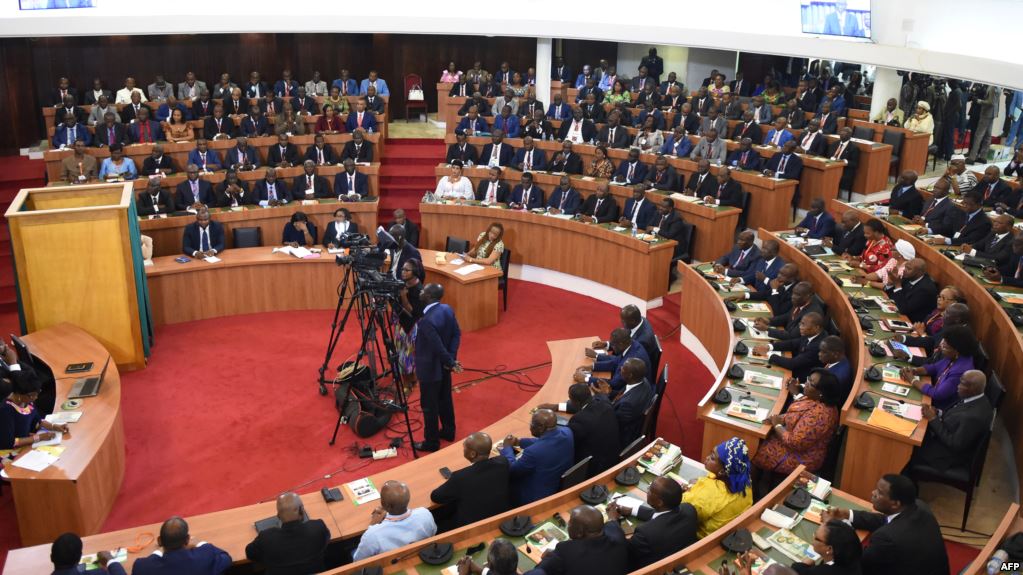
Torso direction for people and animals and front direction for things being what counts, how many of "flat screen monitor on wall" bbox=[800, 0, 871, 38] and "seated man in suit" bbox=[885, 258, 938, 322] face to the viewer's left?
1

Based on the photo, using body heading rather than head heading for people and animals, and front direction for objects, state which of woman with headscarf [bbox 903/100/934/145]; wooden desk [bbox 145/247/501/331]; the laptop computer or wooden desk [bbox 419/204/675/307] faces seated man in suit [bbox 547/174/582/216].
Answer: the woman with headscarf

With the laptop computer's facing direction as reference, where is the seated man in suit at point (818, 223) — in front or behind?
behind

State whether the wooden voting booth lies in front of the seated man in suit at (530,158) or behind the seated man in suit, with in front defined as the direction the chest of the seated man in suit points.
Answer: in front

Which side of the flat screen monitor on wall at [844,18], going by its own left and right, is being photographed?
front

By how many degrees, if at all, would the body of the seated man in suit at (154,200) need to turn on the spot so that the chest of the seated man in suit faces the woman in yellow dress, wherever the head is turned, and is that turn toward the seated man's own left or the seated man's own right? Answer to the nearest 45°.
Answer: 0° — they already face them

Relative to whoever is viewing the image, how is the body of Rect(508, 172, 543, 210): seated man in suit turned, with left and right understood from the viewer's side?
facing the viewer

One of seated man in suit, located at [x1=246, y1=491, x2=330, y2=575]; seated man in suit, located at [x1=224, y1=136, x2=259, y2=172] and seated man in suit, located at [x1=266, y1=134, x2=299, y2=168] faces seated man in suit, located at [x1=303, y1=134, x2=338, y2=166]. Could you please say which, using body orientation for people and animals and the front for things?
seated man in suit, located at [x1=246, y1=491, x2=330, y2=575]

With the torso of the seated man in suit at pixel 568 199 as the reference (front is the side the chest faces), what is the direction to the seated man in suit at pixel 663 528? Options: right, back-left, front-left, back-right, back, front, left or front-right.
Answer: front-left

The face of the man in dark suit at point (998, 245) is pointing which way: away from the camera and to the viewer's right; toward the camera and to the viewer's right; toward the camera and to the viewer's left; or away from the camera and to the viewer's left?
toward the camera and to the viewer's left

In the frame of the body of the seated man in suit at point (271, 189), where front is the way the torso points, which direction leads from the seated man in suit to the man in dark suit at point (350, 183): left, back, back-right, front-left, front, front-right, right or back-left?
left

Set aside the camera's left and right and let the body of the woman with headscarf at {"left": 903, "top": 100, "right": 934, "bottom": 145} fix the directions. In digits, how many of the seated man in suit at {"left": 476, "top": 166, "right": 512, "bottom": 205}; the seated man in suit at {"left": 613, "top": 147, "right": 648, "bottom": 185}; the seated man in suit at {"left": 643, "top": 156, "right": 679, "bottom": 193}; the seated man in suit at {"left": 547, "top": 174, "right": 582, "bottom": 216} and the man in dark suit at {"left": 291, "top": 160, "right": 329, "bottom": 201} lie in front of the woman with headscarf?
5

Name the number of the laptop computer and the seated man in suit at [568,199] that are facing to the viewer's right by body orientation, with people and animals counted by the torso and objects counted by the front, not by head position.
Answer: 0

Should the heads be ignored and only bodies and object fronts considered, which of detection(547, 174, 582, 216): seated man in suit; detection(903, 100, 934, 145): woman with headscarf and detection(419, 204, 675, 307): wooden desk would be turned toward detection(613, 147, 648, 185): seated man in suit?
the woman with headscarf

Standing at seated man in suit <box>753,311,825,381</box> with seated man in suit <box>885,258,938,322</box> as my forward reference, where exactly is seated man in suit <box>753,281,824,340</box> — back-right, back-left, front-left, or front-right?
front-left

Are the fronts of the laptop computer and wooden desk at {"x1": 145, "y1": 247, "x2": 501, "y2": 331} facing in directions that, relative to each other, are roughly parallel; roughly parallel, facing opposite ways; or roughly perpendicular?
roughly perpendicular

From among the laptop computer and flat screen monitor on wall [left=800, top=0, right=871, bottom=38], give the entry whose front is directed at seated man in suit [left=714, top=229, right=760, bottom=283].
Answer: the flat screen monitor on wall

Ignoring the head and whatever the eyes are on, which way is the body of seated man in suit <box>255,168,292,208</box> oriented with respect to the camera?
toward the camera

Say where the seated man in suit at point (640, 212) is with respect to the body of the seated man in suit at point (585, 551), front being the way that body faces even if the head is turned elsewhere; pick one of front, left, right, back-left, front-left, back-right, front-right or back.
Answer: front-right

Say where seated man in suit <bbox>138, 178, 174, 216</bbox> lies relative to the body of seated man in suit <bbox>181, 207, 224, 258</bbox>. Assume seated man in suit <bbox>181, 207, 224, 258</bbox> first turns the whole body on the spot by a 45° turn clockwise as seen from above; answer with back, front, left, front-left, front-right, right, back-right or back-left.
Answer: right

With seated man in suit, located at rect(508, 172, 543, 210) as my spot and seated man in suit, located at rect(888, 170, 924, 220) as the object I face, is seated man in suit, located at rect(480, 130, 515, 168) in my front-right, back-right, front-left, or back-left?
back-left
